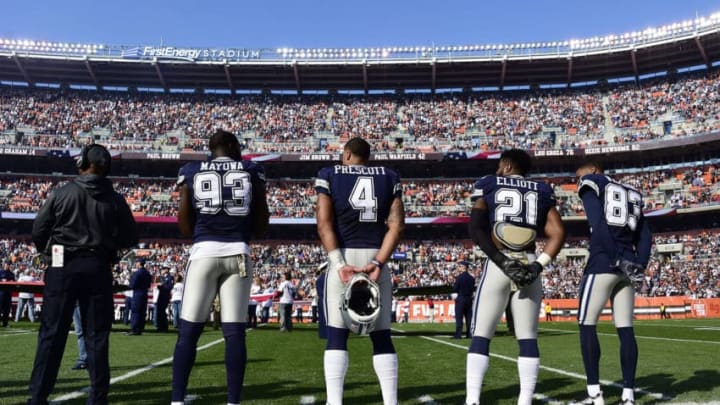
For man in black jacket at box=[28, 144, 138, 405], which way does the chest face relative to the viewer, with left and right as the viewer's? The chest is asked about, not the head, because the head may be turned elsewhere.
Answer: facing away from the viewer

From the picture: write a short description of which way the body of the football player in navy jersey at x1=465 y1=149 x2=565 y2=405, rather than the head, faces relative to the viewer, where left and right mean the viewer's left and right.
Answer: facing away from the viewer

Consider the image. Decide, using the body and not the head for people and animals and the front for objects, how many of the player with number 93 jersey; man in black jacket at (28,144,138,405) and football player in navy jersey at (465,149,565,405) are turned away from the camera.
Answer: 3

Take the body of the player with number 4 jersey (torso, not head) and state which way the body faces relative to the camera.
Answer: away from the camera

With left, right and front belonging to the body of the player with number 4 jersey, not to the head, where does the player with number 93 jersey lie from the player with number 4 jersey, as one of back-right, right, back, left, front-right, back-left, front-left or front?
left

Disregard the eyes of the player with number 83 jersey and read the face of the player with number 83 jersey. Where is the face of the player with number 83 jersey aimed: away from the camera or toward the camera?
away from the camera

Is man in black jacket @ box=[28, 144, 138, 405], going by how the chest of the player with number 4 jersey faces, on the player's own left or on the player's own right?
on the player's own left

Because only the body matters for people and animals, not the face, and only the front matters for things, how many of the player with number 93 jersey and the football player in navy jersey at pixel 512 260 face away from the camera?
2

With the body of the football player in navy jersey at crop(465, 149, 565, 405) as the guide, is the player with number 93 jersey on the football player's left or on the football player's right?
on the football player's left

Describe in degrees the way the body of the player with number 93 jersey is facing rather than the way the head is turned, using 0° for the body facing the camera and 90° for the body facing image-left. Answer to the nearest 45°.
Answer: approximately 180°

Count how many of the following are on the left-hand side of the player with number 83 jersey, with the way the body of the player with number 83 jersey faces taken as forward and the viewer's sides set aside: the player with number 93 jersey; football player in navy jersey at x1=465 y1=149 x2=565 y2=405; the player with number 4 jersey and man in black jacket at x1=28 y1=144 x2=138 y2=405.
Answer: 4

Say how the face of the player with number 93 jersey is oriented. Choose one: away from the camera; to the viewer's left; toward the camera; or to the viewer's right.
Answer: away from the camera
